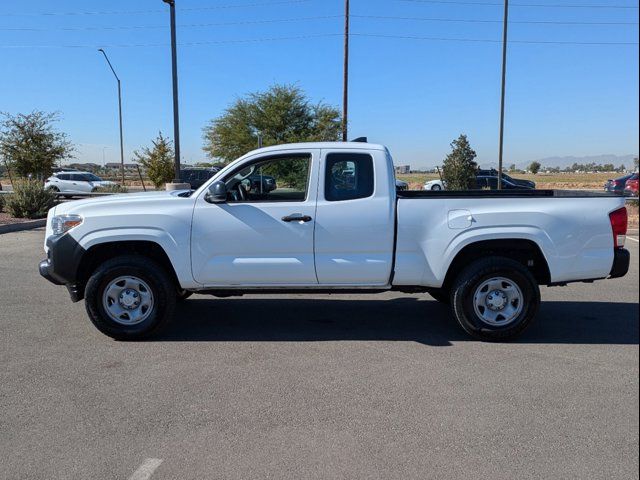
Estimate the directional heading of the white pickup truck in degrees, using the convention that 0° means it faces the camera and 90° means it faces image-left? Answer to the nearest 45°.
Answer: approximately 90°

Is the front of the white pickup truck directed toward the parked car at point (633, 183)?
no

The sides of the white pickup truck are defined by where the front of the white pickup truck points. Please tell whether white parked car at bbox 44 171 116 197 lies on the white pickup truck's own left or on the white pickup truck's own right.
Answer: on the white pickup truck's own right

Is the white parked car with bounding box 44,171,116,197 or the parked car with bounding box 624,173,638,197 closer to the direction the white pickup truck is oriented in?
the white parked car

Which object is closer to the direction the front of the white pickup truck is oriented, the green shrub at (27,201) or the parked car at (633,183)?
the green shrub

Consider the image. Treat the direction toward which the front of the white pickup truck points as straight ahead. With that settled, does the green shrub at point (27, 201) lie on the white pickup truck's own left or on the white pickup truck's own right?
on the white pickup truck's own right
